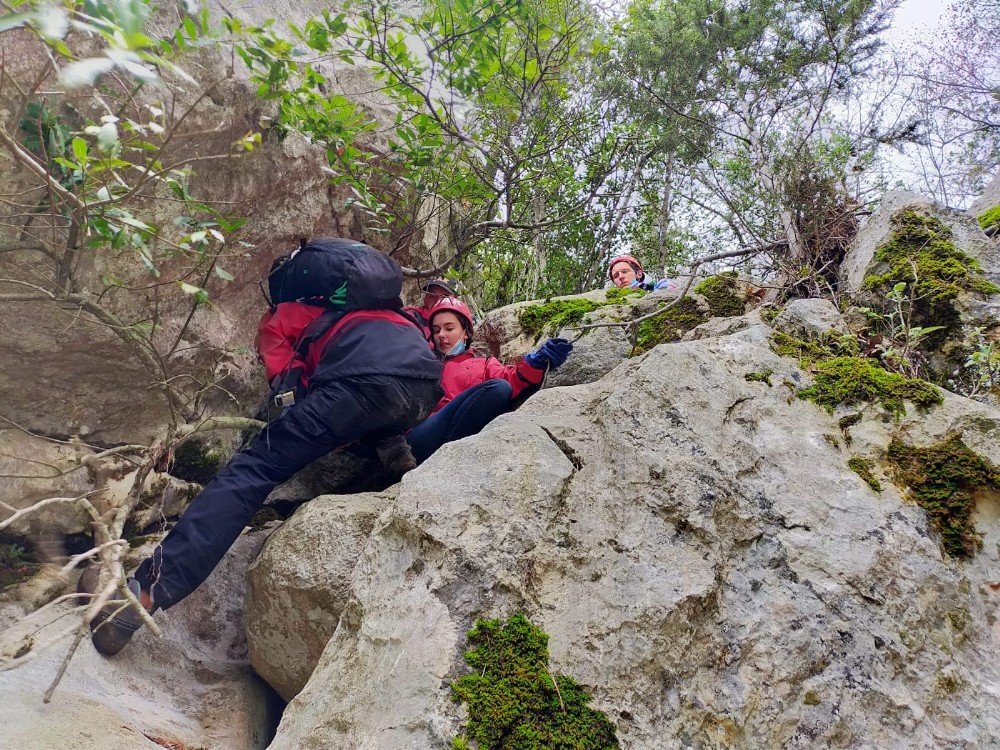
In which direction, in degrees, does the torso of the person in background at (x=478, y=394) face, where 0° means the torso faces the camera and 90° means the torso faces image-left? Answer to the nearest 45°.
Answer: approximately 45°

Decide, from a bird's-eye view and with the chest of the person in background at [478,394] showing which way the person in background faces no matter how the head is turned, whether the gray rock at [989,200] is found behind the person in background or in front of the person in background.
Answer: behind

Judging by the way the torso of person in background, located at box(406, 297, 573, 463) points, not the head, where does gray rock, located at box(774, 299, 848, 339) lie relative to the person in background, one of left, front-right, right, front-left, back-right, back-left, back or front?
back-left

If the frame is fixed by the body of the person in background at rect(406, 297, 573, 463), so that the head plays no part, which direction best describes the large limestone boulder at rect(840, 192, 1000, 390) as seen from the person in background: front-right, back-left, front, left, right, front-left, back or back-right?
back-left

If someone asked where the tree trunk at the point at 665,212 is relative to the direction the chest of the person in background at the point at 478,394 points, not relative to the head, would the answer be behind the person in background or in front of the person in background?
behind

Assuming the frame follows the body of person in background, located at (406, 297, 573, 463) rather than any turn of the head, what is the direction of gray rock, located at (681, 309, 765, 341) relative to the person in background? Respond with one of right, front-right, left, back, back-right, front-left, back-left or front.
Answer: back-left

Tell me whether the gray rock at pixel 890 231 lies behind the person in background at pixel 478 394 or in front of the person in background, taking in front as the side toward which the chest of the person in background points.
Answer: behind

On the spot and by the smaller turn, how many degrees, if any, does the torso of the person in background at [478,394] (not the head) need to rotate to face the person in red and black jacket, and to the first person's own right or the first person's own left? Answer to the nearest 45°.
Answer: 0° — they already face them

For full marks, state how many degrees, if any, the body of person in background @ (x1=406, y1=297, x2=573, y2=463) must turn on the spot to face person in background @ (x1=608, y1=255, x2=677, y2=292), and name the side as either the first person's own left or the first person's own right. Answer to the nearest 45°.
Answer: approximately 180°

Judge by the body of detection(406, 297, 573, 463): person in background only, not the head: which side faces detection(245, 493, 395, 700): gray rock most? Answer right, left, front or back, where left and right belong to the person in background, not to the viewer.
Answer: front

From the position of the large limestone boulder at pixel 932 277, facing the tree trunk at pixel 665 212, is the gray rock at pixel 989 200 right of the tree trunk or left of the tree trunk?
right
